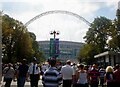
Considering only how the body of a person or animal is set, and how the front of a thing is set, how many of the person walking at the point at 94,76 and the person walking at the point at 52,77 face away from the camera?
2

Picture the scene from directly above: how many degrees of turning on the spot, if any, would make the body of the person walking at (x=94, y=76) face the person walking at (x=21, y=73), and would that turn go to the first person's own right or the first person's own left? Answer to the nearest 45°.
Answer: approximately 135° to the first person's own left

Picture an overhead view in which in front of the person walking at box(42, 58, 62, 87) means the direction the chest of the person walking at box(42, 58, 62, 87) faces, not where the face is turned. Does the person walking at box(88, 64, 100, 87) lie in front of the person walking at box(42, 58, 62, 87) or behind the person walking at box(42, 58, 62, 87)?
in front

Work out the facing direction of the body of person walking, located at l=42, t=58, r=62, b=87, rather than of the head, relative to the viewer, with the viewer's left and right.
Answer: facing away from the viewer

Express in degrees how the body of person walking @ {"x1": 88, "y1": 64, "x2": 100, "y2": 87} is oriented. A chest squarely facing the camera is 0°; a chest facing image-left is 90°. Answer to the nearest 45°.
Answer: approximately 180°

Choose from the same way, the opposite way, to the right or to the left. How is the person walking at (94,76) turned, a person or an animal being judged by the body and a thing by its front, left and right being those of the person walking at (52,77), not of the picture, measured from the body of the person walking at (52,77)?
the same way
